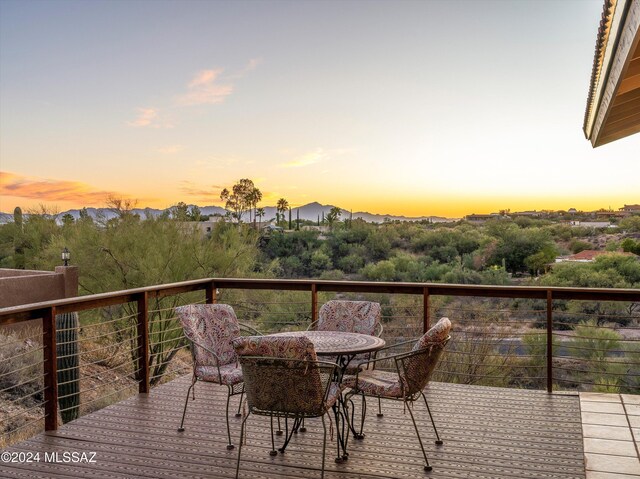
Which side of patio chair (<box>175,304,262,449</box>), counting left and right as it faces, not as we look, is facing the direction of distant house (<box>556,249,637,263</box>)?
left

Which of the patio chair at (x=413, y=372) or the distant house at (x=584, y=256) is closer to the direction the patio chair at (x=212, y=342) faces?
the patio chair

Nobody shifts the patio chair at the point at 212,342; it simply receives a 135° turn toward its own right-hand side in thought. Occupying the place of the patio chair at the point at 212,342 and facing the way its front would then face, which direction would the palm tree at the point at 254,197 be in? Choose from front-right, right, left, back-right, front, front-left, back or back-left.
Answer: right

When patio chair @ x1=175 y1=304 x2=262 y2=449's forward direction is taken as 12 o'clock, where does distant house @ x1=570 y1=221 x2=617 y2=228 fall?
The distant house is roughly at 9 o'clock from the patio chair.

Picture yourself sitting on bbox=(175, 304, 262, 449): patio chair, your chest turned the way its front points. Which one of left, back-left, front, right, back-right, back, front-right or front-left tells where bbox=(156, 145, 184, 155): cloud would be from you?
back-left

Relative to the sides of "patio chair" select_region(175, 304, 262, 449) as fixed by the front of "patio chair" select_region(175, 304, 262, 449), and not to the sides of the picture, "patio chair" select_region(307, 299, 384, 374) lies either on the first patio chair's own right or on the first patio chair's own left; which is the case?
on the first patio chair's own left

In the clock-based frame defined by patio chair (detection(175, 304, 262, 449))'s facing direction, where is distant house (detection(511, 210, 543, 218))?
The distant house is roughly at 9 o'clock from the patio chair.

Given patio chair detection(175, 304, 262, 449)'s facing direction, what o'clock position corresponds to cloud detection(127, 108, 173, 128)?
The cloud is roughly at 7 o'clock from the patio chair.

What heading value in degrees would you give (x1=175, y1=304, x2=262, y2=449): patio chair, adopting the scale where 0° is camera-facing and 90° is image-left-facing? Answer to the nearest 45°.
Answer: approximately 315°
